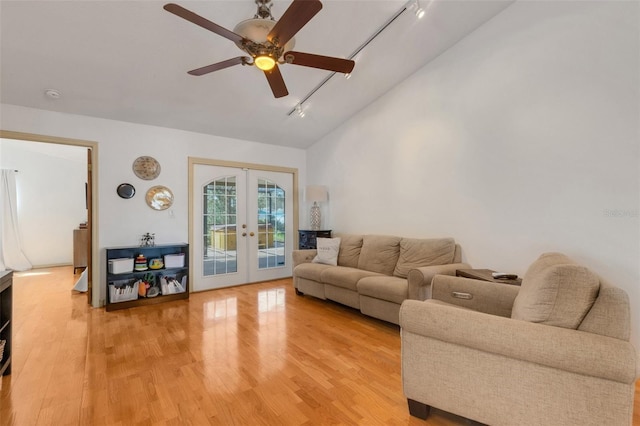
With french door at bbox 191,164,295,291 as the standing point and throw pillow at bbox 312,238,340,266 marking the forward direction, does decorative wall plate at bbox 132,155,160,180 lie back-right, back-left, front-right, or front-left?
back-right

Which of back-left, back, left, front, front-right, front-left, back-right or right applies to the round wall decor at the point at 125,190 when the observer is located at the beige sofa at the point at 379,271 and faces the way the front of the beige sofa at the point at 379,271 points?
front-right

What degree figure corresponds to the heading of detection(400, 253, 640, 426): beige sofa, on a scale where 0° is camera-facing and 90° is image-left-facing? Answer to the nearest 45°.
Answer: approximately 90°

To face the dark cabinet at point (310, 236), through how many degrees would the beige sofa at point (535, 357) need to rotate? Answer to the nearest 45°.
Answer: approximately 45° to its right

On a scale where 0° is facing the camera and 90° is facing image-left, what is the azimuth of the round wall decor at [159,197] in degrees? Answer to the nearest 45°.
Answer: approximately 0°

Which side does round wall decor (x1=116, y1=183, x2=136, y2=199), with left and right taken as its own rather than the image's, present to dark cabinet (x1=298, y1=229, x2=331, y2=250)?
left

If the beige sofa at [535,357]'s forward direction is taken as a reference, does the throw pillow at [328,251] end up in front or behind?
in front
